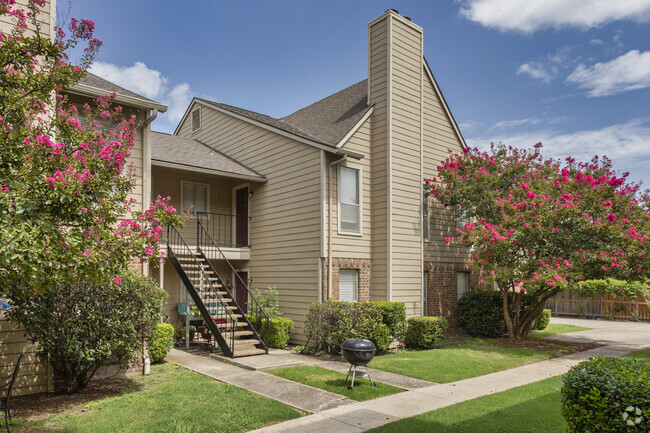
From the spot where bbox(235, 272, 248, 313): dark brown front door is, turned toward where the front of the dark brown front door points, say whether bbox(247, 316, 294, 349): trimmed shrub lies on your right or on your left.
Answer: on your left

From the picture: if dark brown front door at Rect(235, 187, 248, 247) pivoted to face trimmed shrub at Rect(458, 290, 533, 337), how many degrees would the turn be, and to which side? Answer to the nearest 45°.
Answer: approximately 135° to its left

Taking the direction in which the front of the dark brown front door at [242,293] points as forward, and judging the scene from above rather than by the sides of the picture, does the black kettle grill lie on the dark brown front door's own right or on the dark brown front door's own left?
on the dark brown front door's own left

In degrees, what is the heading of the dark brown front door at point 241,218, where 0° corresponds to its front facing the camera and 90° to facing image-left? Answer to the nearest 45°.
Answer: approximately 45°

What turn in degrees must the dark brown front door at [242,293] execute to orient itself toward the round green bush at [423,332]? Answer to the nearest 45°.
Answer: approximately 90° to its left

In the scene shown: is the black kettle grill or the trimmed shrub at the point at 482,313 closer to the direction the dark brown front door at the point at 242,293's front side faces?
the black kettle grill

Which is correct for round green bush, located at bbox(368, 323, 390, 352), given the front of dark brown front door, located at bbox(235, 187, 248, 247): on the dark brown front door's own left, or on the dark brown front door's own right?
on the dark brown front door's own left

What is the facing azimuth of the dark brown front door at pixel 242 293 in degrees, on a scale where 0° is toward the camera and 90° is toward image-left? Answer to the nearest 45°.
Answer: approximately 45°

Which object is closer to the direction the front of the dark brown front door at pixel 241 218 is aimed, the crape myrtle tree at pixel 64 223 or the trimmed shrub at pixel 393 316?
the crape myrtle tree
